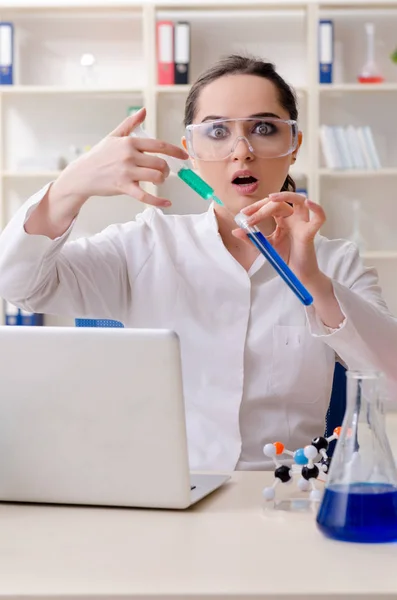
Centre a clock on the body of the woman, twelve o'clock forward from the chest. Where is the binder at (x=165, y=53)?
The binder is roughly at 6 o'clock from the woman.

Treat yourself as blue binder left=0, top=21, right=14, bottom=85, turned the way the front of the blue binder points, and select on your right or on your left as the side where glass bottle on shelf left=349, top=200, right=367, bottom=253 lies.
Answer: on your left

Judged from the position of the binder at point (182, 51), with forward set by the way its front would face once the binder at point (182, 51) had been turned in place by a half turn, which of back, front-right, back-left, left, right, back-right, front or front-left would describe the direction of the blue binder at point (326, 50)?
right

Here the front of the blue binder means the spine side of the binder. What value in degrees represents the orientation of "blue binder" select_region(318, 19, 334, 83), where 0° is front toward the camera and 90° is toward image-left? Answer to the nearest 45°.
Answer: approximately 0°

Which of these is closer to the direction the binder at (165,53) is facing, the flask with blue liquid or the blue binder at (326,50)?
the flask with blue liquid

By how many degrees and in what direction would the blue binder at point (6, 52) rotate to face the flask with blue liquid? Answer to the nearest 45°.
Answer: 0° — it already faces it

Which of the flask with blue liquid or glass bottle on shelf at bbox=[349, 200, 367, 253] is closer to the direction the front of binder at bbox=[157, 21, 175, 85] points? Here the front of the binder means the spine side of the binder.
the flask with blue liquid
